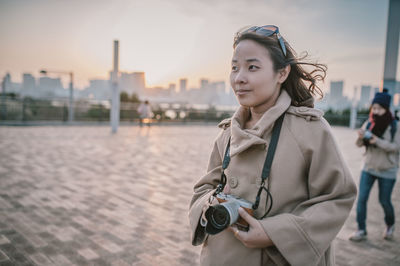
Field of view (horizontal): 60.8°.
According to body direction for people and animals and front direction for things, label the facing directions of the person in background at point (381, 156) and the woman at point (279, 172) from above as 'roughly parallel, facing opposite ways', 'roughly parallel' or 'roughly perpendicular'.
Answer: roughly parallel

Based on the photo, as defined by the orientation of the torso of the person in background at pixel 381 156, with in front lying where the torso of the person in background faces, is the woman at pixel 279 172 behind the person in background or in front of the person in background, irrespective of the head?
in front

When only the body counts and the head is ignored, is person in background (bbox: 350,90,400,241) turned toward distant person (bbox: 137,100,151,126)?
no

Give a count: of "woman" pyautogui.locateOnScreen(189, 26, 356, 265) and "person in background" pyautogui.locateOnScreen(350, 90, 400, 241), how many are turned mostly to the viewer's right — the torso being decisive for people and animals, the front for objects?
0

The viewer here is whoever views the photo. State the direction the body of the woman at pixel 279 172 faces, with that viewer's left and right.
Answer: facing the viewer and to the left of the viewer

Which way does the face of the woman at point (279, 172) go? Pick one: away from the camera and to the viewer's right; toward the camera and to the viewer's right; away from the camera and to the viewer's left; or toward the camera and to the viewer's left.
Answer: toward the camera and to the viewer's left

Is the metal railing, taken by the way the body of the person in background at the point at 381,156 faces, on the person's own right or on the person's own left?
on the person's own right

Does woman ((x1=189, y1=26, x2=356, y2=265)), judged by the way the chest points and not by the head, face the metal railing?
no

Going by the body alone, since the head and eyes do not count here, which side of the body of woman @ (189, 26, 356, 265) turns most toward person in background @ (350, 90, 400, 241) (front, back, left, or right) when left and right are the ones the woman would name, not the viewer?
back

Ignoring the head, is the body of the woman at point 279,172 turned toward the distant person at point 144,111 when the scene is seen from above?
no
